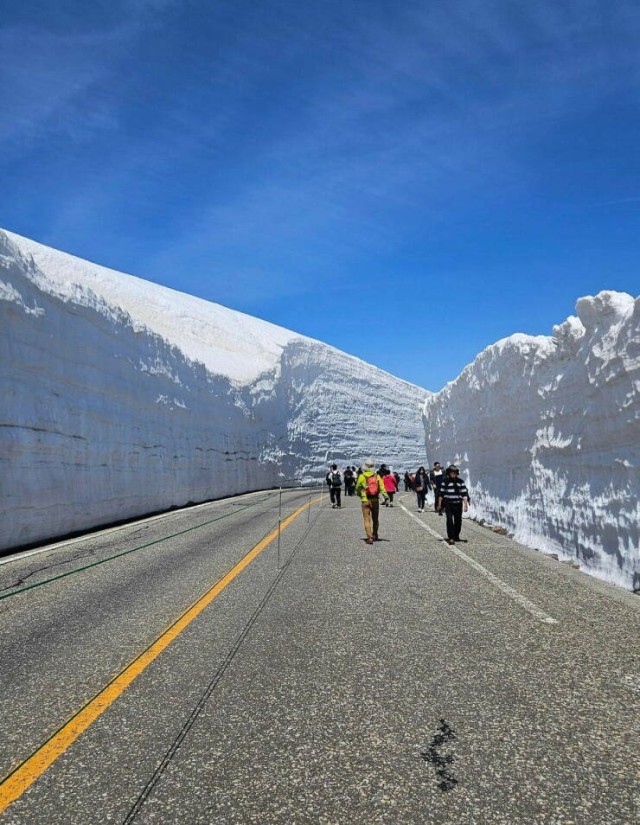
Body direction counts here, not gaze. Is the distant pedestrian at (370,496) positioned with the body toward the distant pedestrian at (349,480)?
yes

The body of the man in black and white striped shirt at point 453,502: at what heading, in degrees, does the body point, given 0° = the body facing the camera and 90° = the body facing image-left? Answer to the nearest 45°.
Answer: approximately 0°

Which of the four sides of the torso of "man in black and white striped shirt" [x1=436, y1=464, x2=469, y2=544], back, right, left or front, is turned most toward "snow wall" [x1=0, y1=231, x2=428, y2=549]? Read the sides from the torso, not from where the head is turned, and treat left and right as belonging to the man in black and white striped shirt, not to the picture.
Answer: right

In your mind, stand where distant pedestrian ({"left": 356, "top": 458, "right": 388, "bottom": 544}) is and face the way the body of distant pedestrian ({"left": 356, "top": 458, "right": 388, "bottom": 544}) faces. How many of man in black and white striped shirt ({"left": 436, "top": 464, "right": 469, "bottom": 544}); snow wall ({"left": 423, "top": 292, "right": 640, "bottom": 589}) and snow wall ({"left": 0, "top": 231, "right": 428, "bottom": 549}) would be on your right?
2

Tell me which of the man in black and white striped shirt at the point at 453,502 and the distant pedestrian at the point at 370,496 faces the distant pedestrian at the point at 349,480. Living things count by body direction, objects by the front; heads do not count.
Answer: the distant pedestrian at the point at 370,496

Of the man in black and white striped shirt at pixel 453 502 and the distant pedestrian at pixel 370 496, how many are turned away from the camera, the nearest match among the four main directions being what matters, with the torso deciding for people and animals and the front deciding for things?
1

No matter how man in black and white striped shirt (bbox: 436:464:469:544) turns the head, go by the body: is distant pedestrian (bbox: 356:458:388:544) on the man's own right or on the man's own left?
on the man's own right

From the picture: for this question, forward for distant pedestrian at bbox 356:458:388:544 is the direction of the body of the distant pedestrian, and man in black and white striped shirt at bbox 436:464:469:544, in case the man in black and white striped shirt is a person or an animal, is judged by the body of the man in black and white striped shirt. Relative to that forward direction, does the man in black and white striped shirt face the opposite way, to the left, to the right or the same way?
the opposite way

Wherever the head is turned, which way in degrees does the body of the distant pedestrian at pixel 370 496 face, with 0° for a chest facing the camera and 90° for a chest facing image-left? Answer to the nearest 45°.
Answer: approximately 180°

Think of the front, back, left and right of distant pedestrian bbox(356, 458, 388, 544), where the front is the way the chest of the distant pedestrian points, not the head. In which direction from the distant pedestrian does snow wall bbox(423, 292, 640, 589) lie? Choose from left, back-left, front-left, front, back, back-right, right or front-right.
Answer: right

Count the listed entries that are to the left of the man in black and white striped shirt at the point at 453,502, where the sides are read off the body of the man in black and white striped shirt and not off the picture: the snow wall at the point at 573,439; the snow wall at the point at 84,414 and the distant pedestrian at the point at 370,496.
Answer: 1

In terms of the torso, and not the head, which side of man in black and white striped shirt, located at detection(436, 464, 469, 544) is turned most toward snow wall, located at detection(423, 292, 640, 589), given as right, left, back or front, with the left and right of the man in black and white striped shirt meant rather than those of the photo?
left
